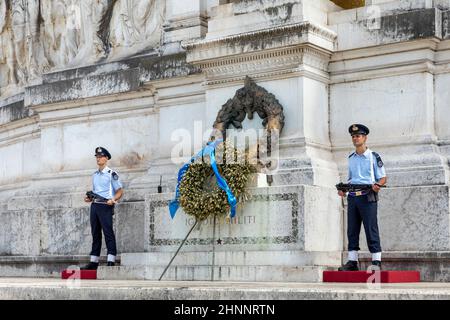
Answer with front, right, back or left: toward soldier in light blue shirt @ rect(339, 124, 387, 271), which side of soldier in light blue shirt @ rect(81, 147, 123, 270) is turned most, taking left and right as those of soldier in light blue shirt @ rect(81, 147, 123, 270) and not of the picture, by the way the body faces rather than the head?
left

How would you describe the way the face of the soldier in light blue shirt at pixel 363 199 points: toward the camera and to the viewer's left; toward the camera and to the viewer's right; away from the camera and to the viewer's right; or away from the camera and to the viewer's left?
toward the camera and to the viewer's left

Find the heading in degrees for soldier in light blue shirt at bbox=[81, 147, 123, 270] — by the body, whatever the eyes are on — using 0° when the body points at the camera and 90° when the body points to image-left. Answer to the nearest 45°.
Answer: approximately 45°

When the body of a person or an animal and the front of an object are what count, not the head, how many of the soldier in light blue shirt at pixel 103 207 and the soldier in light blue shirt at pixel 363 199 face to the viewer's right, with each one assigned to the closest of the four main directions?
0

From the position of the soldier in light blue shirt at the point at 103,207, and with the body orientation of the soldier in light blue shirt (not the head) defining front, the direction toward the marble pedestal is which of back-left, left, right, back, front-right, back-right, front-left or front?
left

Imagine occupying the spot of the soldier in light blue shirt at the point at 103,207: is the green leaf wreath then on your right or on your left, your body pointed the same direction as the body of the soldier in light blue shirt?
on your left
